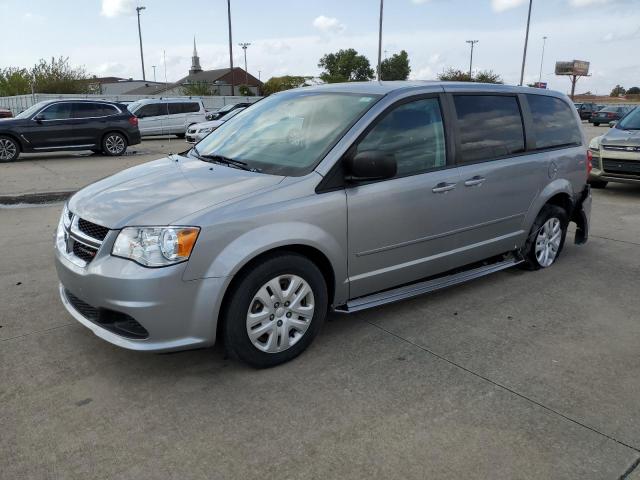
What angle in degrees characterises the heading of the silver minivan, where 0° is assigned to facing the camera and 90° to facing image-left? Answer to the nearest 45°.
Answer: approximately 45°

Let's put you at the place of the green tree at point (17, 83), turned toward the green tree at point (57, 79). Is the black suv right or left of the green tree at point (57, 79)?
right

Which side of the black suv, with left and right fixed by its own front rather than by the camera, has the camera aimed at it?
left

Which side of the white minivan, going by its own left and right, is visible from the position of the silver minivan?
left

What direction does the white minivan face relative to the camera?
to the viewer's left

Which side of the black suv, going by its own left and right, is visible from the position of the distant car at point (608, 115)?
back

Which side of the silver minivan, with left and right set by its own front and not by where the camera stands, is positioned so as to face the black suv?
right

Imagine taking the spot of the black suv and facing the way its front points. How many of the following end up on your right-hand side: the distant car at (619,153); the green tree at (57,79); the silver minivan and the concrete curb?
1

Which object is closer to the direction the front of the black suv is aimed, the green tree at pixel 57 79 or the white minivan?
the green tree

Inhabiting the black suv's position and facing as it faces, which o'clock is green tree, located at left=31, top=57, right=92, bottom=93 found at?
The green tree is roughly at 3 o'clock from the black suv.

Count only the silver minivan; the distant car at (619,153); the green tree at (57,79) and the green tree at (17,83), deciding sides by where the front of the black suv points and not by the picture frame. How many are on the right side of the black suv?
2
